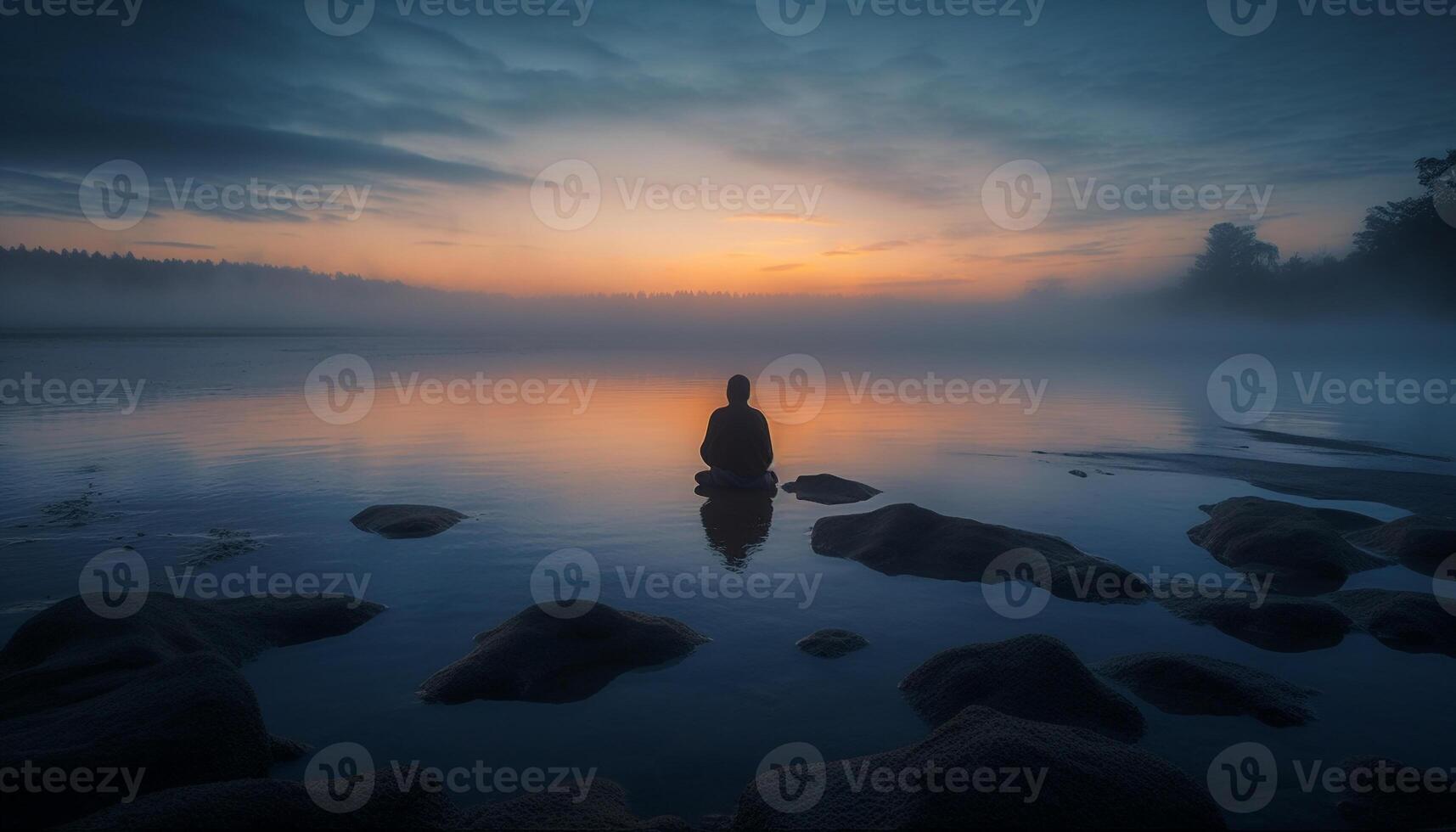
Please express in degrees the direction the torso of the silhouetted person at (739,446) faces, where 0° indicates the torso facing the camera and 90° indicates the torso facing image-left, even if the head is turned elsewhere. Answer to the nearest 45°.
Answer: approximately 180°

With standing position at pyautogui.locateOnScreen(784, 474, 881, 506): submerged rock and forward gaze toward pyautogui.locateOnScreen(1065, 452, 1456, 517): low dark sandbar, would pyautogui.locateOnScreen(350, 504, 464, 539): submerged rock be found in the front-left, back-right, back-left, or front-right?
back-right

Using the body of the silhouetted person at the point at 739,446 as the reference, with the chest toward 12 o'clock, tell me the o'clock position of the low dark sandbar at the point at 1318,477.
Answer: The low dark sandbar is roughly at 3 o'clock from the silhouetted person.

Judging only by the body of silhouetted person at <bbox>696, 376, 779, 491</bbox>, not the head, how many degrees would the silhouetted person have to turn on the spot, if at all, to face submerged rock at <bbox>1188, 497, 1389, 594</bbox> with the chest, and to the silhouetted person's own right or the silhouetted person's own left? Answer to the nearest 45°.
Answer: approximately 135° to the silhouetted person's own right

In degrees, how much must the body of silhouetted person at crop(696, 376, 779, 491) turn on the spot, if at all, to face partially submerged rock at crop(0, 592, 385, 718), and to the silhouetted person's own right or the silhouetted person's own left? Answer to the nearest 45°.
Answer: approximately 135° to the silhouetted person's own left

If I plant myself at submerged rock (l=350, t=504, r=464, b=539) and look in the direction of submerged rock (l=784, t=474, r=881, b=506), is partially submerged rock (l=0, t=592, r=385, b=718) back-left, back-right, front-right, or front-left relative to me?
back-right

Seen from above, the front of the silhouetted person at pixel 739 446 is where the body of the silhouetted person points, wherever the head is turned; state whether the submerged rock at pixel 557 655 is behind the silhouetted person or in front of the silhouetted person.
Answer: behind

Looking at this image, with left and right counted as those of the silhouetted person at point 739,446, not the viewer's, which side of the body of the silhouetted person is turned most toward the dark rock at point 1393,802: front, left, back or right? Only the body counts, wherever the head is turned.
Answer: back

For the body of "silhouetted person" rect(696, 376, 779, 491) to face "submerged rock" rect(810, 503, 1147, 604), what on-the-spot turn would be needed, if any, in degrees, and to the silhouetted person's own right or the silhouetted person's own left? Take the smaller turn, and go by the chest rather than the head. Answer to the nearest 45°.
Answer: approximately 135° to the silhouetted person's own right

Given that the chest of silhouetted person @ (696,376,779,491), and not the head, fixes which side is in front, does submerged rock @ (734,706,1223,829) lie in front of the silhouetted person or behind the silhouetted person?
behind

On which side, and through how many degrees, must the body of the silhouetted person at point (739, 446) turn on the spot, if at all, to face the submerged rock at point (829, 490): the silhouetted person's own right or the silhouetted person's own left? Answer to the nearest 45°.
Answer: approximately 90° to the silhouetted person's own right

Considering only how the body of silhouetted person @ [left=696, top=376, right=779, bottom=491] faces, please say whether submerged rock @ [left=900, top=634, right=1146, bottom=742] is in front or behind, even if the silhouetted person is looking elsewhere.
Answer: behind

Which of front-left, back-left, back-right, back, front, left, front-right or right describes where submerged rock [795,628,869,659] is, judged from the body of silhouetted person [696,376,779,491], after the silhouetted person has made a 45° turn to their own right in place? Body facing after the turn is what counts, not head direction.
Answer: back-right

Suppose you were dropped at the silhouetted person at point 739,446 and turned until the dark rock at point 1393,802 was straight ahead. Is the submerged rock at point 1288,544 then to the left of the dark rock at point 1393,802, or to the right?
left
